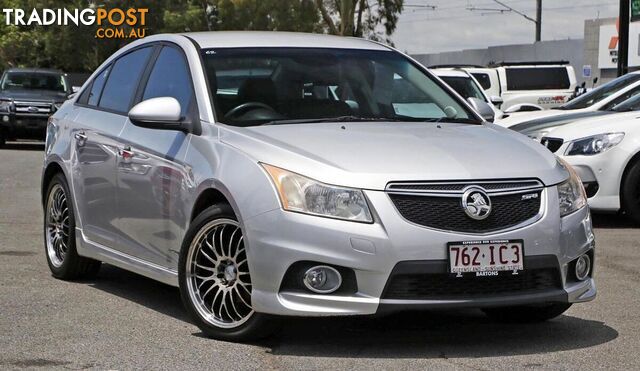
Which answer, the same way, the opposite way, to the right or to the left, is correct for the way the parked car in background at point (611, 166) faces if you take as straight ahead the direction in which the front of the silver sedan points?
to the right

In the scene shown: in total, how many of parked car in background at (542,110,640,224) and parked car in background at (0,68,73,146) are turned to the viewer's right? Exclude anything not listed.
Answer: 0

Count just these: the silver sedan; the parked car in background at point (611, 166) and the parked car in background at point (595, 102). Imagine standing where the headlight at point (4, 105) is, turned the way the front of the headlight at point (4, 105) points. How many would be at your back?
0

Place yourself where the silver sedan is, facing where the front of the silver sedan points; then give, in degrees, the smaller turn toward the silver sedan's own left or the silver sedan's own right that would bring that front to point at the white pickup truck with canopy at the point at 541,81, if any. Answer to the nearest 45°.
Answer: approximately 135° to the silver sedan's own left

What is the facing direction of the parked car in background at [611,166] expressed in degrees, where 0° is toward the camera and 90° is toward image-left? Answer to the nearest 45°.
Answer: approximately 45°

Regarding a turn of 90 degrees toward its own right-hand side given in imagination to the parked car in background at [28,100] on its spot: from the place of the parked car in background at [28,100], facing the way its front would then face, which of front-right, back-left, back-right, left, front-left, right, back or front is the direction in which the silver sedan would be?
left

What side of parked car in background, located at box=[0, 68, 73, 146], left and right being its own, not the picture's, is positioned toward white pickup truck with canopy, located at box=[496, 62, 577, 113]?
left

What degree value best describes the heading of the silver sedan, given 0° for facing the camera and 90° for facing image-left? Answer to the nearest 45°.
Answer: approximately 315°

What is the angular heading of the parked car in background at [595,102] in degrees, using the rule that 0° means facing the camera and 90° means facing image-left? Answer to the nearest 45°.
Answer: approximately 45°

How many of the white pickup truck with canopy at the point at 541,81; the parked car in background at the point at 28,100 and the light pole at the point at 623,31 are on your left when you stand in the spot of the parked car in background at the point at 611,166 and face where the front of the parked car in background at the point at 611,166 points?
0

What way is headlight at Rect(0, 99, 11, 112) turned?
toward the camera

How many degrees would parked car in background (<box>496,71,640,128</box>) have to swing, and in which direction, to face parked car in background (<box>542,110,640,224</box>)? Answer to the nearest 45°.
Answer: approximately 45° to its left

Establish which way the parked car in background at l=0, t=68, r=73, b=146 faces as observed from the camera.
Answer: facing the viewer

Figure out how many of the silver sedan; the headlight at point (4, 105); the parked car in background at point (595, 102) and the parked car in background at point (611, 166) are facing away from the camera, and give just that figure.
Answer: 0

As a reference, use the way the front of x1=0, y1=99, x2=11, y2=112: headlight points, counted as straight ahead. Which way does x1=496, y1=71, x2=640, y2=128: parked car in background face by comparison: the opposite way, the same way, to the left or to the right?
to the right
